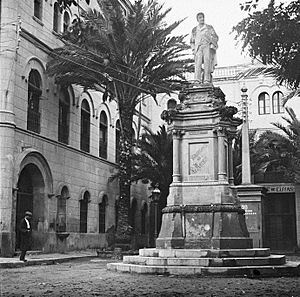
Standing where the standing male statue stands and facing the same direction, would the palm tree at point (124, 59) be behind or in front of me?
behind

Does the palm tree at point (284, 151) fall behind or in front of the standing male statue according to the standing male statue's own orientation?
behind

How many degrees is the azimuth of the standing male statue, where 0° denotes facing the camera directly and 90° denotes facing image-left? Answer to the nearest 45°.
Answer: approximately 0°

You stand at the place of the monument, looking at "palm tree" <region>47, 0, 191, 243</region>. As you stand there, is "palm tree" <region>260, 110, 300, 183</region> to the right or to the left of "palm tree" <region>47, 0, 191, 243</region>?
right
